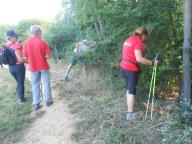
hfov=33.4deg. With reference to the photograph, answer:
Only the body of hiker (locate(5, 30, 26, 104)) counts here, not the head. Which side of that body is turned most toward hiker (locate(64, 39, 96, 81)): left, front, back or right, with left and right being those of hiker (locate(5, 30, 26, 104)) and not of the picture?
front

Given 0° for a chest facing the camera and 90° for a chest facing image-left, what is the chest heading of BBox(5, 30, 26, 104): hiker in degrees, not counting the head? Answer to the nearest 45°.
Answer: approximately 225°

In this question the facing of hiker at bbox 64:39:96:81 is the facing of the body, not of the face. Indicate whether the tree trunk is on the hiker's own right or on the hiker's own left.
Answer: on the hiker's own right

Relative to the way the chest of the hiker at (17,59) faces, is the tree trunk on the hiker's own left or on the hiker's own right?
on the hiker's own right

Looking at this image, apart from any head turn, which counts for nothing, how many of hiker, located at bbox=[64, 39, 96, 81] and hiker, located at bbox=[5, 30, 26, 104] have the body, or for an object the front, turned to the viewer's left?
0

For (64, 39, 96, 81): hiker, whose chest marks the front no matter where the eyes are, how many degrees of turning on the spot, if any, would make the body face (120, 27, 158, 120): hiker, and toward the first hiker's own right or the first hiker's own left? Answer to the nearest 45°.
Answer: approximately 90° to the first hiker's own right

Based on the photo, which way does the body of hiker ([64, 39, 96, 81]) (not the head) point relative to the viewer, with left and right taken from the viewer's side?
facing to the right of the viewer
